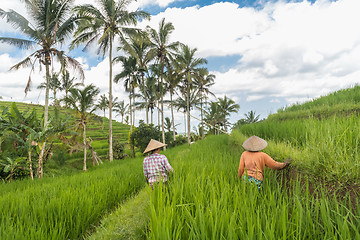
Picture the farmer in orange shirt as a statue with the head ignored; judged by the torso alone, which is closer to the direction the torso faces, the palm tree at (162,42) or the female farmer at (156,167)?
the palm tree

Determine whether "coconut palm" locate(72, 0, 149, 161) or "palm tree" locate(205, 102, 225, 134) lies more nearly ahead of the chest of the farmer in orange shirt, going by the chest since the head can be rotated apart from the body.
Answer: the palm tree

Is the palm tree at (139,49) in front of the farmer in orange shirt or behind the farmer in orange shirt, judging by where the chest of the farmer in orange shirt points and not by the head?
in front

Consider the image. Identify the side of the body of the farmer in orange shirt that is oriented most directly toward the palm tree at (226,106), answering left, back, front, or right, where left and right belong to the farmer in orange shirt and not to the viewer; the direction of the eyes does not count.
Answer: front

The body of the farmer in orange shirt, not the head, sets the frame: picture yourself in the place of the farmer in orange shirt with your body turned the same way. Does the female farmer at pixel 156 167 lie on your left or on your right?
on your left

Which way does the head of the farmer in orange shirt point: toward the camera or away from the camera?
away from the camera

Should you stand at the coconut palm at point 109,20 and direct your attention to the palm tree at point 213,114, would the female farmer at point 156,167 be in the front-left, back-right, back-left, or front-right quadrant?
back-right

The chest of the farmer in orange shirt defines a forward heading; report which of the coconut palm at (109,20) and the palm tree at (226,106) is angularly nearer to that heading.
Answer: the palm tree

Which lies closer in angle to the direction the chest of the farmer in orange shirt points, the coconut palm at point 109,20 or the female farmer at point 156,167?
the coconut palm

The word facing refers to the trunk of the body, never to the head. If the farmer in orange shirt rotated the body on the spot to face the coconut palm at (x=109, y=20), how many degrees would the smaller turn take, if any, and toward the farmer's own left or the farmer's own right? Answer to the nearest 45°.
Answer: approximately 45° to the farmer's own left

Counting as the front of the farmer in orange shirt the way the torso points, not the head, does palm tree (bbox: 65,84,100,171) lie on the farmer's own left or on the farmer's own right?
on the farmer's own left

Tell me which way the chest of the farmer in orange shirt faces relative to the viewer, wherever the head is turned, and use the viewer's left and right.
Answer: facing away from the viewer

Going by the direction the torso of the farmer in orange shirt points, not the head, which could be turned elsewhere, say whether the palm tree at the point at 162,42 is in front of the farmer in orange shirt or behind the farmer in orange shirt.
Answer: in front

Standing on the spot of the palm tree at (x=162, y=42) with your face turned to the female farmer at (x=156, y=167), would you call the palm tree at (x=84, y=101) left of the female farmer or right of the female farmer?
right
